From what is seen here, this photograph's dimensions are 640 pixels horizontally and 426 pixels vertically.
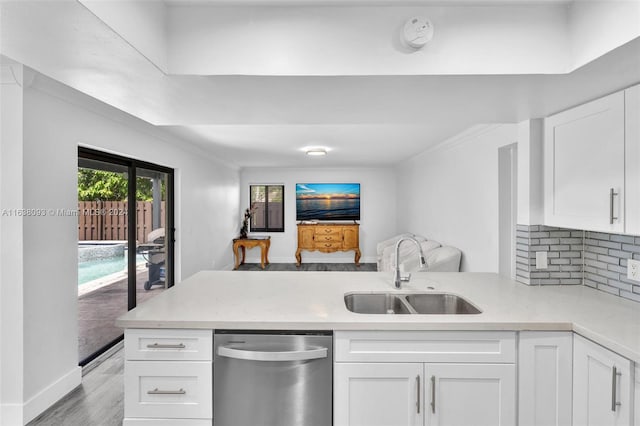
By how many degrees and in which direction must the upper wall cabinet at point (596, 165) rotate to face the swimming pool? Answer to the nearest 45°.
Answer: approximately 45° to its right

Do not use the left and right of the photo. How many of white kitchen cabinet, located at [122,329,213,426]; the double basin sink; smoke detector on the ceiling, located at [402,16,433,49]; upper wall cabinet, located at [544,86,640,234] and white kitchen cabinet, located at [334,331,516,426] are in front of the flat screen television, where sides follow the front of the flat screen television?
5

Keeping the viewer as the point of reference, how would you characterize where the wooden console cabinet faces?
facing the viewer

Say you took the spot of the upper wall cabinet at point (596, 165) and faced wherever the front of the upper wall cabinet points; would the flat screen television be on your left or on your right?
on your right

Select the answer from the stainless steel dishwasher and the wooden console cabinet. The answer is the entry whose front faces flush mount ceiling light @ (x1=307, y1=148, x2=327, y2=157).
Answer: the wooden console cabinet

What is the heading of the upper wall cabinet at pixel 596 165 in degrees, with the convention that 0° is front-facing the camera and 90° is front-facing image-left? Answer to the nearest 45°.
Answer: approximately 45°

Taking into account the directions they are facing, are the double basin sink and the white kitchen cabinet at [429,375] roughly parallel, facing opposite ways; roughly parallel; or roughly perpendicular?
roughly parallel

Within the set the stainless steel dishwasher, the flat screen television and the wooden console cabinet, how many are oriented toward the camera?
3

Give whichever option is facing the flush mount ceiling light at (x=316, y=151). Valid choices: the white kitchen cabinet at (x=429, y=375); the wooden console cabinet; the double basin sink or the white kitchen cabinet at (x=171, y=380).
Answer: the wooden console cabinet

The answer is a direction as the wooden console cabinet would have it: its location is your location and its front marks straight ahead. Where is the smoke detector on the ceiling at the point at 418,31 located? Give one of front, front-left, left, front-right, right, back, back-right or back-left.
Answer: front

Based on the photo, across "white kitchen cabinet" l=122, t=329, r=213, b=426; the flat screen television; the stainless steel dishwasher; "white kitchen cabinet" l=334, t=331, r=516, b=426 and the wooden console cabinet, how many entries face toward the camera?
5

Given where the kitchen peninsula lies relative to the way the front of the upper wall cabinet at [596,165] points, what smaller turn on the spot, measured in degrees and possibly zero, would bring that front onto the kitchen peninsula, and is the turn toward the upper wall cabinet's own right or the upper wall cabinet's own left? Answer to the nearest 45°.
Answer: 0° — it already faces it

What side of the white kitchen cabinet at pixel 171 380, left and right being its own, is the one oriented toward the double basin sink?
left

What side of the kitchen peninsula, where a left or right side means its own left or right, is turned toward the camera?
front

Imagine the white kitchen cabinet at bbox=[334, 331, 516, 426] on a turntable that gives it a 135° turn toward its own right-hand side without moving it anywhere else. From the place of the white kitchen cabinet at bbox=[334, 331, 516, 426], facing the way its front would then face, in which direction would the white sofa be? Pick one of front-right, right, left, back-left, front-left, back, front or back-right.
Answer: front-right

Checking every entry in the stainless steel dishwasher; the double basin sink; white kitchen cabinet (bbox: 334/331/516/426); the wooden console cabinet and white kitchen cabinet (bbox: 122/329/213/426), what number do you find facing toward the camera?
5

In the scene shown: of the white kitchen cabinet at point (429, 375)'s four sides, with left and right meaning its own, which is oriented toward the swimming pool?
right
